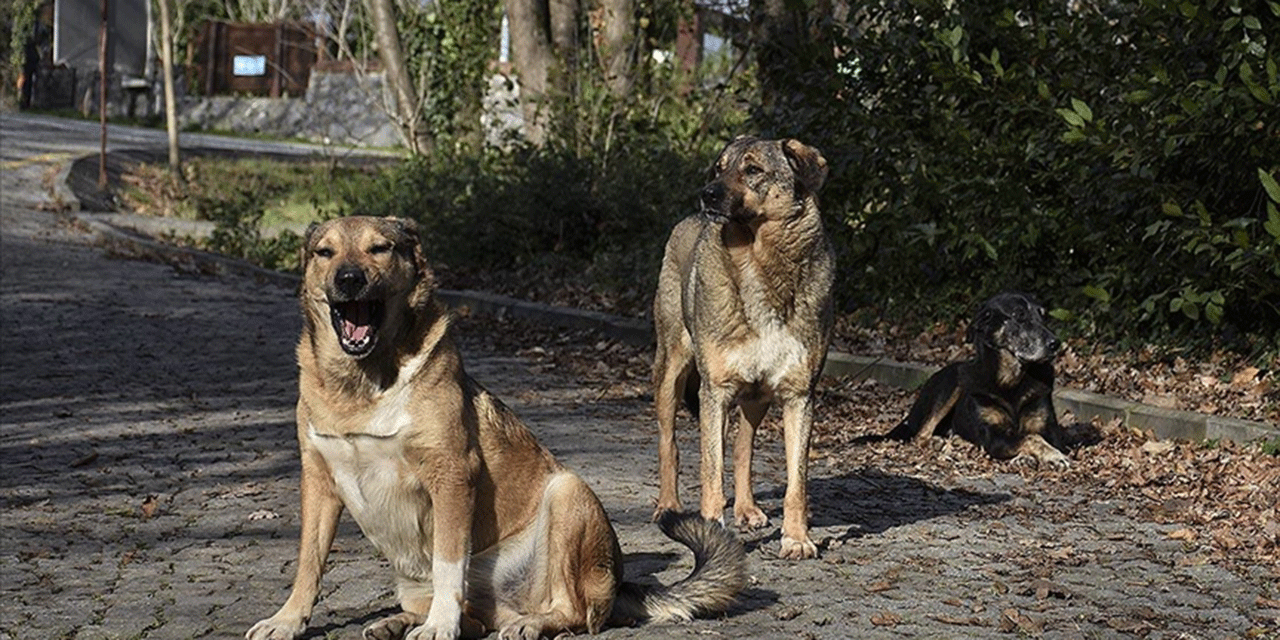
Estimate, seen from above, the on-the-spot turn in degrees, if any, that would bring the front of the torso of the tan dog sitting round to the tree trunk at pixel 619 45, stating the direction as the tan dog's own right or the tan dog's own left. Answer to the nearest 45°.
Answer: approximately 135° to the tan dog's own right

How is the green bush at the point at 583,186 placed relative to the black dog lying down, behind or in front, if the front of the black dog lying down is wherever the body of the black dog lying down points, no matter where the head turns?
behind

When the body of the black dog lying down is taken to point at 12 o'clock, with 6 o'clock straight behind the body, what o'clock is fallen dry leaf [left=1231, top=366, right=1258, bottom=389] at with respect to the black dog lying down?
The fallen dry leaf is roughly at 9 o'clock from the black dog lying down.

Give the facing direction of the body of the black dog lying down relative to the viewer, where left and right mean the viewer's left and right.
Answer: facing the viewer and to the right of the viewer

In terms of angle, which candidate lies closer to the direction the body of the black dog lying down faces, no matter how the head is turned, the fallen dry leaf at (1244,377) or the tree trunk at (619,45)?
the fallen dry leaf

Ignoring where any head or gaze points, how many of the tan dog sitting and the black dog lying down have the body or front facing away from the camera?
0

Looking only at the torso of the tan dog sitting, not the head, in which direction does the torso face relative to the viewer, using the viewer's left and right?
facing the viewer and to the left of the viewer

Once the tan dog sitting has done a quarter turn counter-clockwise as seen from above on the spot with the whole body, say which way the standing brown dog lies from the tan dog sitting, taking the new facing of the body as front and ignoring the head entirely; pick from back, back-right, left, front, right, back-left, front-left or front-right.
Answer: left

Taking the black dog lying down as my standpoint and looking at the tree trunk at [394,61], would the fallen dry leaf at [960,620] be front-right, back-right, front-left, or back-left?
back-left

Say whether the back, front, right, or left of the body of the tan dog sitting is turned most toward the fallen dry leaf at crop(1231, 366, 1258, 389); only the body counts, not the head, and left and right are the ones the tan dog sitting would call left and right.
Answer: back

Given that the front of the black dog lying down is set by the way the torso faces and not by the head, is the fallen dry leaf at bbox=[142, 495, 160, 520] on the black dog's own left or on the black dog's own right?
on the black dog's own right

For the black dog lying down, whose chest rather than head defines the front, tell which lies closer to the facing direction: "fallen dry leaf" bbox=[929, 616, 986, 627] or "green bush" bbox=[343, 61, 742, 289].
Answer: the fallen dry leaf

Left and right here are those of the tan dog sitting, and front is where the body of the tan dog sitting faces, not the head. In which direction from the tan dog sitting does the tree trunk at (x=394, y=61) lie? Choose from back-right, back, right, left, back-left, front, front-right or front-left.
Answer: back-right

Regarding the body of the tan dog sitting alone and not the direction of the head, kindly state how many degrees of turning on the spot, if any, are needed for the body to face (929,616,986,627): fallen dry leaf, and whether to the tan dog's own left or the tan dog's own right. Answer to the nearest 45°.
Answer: approximately 135° to the tan dog's own left
